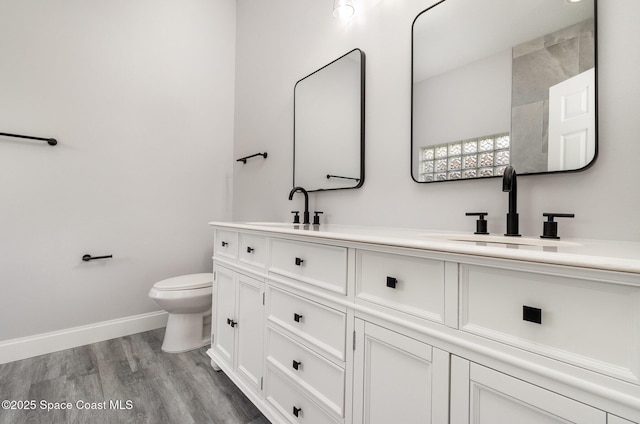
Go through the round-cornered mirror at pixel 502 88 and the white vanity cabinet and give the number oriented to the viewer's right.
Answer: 0

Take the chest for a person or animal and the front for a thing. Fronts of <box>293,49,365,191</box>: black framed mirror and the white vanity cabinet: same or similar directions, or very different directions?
same or similar directions

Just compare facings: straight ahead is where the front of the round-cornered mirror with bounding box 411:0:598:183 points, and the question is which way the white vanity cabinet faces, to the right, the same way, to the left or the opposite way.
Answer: the same way

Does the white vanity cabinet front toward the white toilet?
no

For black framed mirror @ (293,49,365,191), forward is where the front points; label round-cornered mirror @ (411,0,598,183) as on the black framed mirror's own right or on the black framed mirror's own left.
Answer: on the black framed mirror's own left

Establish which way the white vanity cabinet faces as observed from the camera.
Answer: facing the viewer and to the left of the viewer

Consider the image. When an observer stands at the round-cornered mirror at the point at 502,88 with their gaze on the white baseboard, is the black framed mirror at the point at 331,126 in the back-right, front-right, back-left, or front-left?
front-right

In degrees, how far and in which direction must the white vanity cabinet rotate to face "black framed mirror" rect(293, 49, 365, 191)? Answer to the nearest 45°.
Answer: approximately 90° to its right

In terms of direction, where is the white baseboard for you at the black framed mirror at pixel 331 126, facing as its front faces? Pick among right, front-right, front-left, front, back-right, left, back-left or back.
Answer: front-right

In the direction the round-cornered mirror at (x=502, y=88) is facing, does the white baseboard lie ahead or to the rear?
ahead
